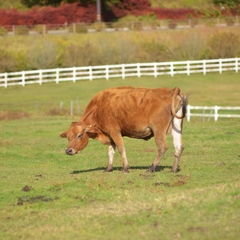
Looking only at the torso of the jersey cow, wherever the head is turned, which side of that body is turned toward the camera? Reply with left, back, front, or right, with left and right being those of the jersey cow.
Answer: left
